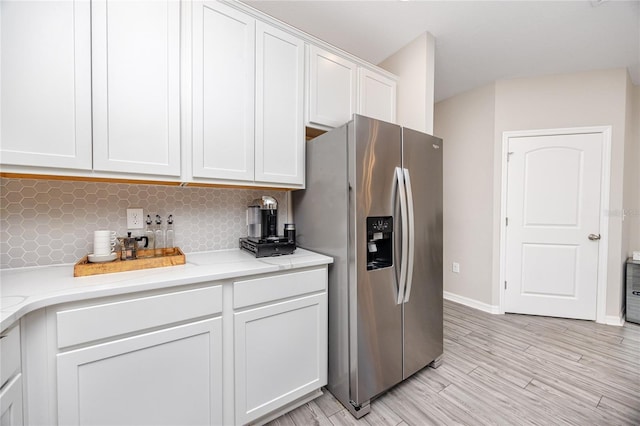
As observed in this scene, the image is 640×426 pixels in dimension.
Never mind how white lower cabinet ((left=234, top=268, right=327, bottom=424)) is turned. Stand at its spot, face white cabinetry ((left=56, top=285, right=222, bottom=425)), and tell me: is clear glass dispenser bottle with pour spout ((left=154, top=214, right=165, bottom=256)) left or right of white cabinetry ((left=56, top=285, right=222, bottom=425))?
right

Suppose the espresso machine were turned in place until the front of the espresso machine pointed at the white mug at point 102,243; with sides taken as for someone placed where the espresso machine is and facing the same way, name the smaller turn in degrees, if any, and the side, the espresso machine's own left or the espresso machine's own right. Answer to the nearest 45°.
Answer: approximately 135° to the espresso machine's own right

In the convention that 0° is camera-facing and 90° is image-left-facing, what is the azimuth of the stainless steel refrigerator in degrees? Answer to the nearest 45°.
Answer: approximately 315°

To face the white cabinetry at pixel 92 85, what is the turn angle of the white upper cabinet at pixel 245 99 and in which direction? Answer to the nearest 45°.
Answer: approximately 135° to its right

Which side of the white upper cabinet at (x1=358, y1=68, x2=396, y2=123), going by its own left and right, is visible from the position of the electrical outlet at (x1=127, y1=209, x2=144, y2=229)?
right

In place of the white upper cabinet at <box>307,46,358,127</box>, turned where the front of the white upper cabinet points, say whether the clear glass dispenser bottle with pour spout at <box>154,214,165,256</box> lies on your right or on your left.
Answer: on your right

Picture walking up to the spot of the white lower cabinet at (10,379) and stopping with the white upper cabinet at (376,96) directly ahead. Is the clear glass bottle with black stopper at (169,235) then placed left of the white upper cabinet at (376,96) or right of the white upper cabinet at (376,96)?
left

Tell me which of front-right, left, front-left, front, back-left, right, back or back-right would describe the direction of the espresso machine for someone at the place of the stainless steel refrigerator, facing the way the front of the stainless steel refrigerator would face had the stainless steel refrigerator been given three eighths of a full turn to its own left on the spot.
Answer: left

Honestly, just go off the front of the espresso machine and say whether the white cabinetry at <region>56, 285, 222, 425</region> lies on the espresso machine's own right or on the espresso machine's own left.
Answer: on the espresso machine's own right

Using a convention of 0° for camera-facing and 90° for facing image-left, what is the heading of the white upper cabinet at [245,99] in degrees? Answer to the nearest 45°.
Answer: approximately 315°
